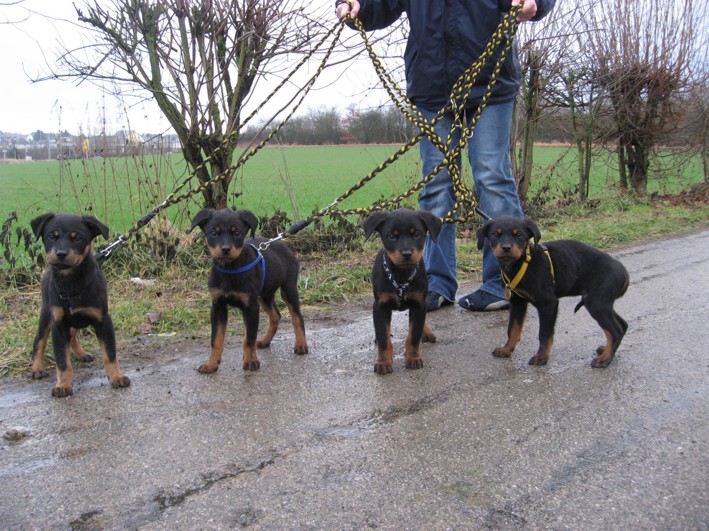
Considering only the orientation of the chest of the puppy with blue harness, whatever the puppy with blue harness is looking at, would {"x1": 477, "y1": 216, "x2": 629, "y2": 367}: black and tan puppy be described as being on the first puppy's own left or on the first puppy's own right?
on the first puppy's own left

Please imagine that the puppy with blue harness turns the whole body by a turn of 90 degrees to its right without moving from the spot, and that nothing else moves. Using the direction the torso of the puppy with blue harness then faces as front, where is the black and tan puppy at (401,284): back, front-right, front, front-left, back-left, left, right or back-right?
back-right

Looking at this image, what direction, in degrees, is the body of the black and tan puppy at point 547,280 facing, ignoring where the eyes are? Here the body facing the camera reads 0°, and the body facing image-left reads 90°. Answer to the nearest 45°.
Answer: approximately 45°

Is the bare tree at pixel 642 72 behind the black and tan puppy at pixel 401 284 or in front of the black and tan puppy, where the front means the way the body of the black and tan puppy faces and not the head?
behind

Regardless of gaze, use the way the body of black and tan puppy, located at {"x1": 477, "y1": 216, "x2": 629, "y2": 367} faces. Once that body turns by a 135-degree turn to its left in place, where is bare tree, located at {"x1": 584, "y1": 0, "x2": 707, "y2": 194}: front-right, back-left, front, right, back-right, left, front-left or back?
left

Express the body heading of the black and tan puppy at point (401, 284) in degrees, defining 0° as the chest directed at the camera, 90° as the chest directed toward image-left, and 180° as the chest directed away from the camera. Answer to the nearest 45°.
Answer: approximately 0°

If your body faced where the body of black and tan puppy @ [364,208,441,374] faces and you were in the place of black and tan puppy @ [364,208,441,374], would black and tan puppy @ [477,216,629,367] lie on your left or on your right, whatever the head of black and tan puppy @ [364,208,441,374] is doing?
on your left

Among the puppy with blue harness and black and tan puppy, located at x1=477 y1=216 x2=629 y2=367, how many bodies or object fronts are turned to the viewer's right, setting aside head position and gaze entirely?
0

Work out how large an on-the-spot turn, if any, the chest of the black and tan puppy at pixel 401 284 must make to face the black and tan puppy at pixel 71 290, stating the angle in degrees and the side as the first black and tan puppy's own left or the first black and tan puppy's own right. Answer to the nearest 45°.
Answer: approximately 90° to the first black and tan puppy's own right

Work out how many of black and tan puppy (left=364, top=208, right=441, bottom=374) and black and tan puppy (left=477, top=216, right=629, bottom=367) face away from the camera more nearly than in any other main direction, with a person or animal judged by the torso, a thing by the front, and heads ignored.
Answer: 0

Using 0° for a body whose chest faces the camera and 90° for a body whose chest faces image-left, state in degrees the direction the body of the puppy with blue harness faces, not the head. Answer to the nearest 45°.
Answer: approximately 45°

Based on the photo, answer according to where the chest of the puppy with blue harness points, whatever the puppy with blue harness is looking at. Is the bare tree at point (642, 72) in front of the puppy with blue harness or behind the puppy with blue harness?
behind
